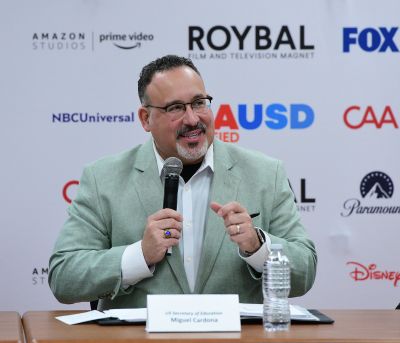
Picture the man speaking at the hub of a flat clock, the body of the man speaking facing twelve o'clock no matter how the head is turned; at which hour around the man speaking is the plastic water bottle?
The plastic water bottle is roughly at 11 o'clock from the man speaking.

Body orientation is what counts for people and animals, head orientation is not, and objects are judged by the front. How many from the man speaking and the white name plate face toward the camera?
2

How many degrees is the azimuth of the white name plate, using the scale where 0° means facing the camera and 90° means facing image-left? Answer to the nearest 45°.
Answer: approximately 0°

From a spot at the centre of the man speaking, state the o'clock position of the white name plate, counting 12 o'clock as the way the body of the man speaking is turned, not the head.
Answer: The white name plate is roughly at 12 o'clock from the man speaking.

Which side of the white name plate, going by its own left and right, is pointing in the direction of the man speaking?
back

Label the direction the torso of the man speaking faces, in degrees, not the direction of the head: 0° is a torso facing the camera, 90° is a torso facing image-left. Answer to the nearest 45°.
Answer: approximately 0°

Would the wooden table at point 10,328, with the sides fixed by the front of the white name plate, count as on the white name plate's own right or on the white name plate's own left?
on the white name plate's own right
